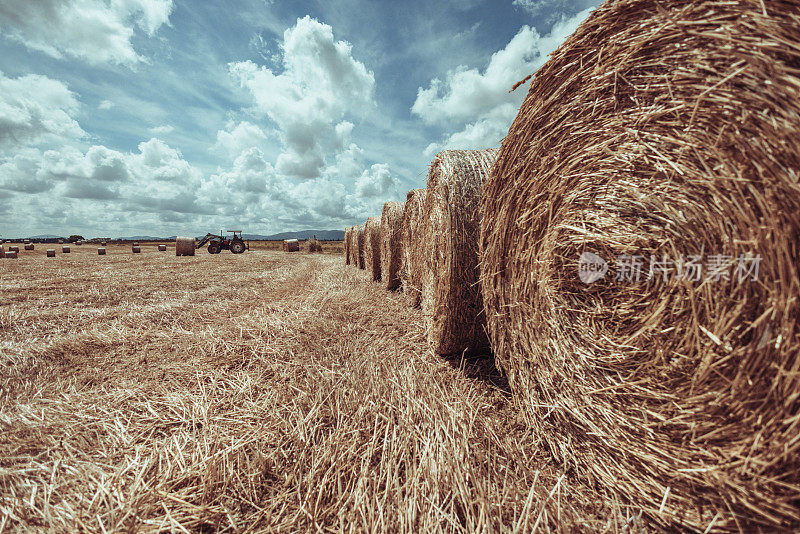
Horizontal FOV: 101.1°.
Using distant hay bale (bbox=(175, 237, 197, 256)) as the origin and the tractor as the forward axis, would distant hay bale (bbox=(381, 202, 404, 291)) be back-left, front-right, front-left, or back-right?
back-right

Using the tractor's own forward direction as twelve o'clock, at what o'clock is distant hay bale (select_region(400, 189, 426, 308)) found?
The distant hay bale is roughly at 9 o'clock from the tractor.

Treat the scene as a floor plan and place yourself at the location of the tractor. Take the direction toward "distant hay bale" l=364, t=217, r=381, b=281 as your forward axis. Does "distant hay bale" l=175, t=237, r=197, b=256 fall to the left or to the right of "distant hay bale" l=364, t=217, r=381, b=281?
right

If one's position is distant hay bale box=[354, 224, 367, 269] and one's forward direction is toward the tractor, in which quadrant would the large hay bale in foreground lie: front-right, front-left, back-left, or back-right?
back-left

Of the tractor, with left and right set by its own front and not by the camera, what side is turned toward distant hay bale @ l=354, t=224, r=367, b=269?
left

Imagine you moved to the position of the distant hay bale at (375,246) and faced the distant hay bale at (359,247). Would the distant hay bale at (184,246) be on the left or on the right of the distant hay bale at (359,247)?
left

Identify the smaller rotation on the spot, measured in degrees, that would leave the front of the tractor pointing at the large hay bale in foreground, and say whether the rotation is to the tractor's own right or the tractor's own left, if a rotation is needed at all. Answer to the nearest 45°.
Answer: approximately 90° to the tractor's own left

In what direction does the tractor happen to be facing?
to the viewer's left

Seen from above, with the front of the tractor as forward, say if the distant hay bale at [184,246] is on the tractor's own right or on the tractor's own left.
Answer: on the tractor's own left

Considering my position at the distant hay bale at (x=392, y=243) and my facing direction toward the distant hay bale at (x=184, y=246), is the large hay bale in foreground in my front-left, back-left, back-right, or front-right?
back-left

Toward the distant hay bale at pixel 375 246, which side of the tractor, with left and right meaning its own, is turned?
left
